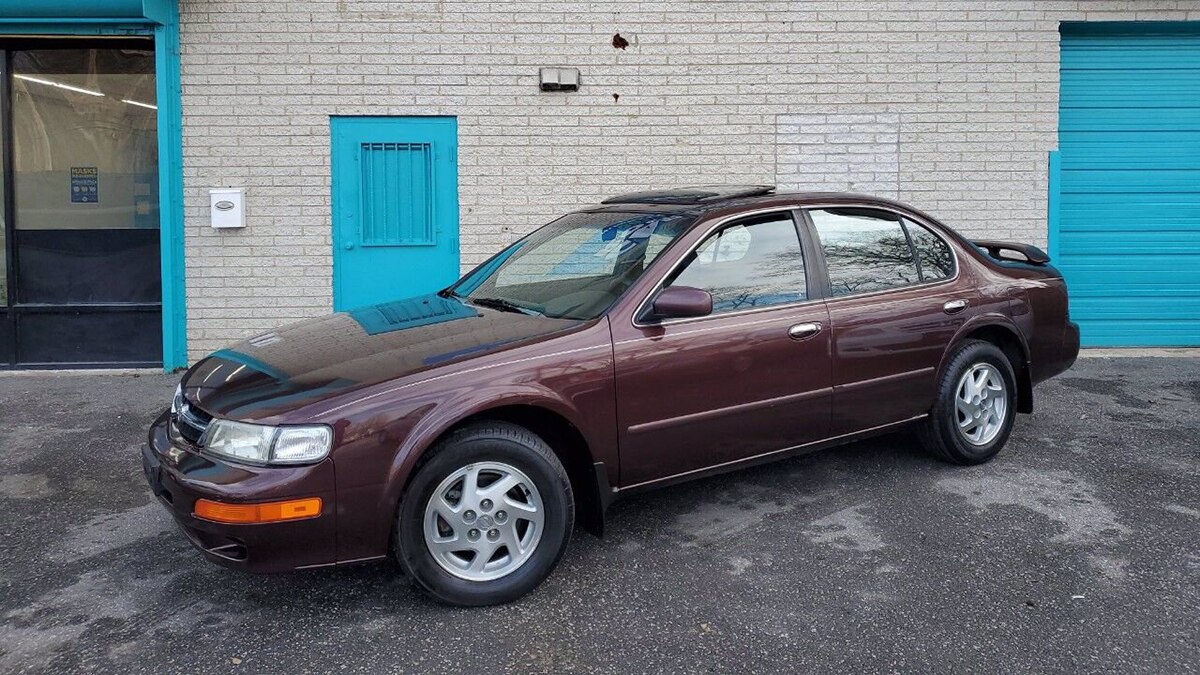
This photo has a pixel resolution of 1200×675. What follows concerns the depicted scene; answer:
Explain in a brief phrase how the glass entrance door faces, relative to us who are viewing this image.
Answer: facing the viewer

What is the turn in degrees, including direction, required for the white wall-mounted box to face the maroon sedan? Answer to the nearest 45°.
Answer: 0° — it already faces it

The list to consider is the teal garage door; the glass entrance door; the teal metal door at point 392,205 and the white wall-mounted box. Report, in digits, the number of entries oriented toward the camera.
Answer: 4

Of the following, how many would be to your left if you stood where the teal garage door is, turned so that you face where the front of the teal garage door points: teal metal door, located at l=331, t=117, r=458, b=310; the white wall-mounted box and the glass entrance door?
0

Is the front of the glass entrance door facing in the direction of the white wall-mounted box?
no

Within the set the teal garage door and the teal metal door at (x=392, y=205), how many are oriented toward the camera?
2

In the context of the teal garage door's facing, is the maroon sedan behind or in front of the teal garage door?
in front

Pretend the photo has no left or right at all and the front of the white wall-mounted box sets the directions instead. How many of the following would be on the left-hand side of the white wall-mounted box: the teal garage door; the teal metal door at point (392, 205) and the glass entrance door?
2

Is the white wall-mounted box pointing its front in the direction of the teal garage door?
no

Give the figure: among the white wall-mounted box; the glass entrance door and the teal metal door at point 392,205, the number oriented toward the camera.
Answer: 3

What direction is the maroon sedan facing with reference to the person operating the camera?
facing the viewer and to the left of the viewer

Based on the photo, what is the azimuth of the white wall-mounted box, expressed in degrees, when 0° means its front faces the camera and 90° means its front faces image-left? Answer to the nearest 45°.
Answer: approximately 0°

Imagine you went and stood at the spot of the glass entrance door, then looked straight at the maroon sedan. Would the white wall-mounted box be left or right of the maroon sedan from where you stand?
left

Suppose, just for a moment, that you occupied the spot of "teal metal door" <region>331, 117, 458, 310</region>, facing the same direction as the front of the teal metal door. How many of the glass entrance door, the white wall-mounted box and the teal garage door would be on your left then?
1

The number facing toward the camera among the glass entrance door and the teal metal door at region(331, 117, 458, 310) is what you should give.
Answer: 2

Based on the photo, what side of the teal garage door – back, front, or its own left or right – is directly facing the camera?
front
